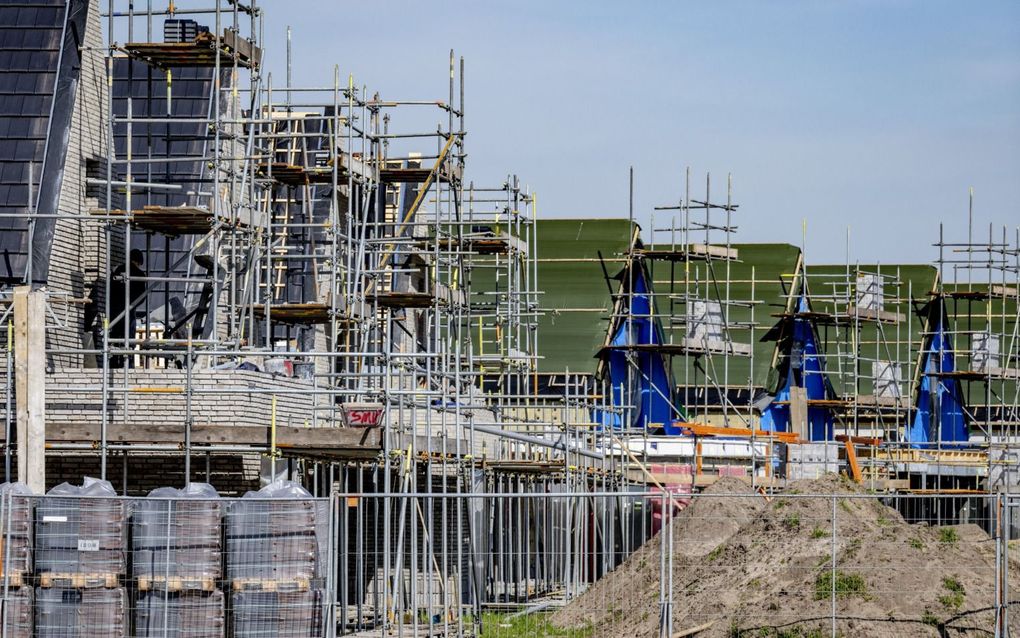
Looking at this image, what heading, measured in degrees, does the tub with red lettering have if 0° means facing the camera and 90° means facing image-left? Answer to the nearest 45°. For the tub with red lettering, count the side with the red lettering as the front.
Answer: approximately 0°

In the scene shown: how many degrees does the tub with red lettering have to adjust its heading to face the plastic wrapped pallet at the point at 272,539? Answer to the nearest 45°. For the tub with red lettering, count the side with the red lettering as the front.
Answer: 0° — it already faces it

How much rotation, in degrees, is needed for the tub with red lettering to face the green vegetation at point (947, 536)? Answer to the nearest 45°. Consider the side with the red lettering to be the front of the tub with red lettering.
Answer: approximately 90° to its left

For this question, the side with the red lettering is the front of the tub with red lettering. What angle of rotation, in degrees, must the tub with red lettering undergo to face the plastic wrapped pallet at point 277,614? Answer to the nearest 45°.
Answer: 0° — it already faces it
